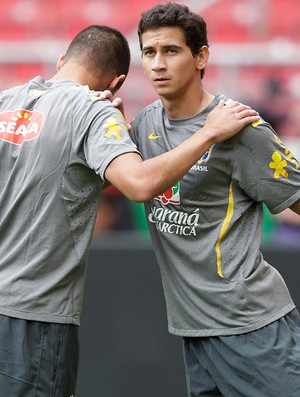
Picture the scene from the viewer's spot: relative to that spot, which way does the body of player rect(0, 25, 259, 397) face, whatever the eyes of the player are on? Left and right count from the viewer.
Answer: facing away from the viewer and to the right of the viewer

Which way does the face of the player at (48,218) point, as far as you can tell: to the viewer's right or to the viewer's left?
to the viewer's right
